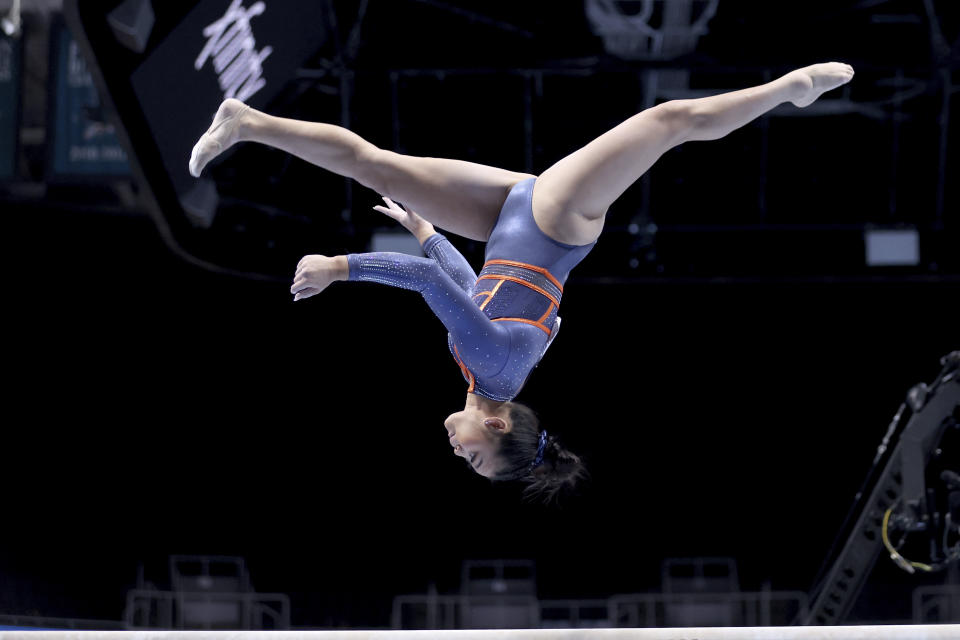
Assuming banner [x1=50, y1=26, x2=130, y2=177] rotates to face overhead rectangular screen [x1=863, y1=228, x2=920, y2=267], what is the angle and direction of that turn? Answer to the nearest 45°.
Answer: approximately 90° to its left

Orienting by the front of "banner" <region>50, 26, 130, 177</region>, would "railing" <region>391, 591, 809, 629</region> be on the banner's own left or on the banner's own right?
on the banner's own left

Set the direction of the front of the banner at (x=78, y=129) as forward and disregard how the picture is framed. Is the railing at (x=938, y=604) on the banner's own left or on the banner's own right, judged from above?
on the banner's own left

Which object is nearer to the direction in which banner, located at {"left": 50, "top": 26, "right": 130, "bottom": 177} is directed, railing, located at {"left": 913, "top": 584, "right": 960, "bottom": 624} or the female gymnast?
the female gymnast

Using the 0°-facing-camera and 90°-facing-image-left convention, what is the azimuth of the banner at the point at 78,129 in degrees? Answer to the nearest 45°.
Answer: approximately 0°

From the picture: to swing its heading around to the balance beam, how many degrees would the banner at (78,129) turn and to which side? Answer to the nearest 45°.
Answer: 0° — it already faces it

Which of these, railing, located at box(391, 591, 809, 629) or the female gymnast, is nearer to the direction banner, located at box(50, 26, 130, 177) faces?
the female gymnast
